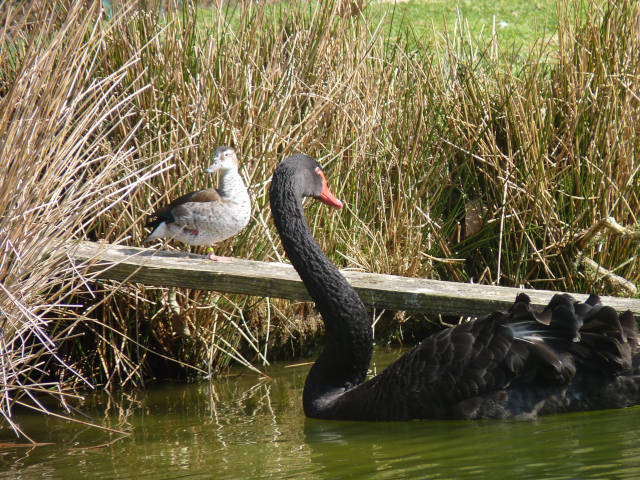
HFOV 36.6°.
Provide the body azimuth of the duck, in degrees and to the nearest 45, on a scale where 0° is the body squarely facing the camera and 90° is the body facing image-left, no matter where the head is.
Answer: approximately 270°
